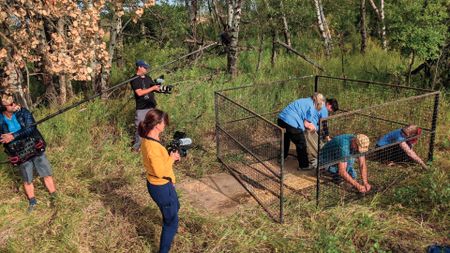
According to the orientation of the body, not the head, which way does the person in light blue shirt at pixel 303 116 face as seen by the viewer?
to the viewer's right

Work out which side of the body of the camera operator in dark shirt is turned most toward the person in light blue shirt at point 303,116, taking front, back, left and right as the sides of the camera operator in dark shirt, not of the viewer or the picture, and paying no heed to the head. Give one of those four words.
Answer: front

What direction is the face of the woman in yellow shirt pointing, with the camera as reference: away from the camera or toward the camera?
away from the camera

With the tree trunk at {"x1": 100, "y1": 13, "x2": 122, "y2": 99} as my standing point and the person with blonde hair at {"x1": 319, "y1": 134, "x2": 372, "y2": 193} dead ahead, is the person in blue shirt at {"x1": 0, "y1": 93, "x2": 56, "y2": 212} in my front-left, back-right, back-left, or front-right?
front-right

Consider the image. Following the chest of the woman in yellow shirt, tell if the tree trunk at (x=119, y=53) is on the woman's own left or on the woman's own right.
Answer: on the woman's own left

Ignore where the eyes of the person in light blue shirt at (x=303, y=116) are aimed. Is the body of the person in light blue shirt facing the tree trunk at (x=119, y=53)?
no

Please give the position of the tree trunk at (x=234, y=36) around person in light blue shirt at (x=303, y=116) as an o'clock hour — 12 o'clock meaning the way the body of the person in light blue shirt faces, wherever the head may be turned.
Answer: The tree trunk is roughly at 8 o'clock from the person in light blue shirt.

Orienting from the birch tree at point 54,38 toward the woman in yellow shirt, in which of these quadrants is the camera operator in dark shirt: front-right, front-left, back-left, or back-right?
front-left

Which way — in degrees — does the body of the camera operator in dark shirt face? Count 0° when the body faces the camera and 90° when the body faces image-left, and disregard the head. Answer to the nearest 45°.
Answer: approximately 315°

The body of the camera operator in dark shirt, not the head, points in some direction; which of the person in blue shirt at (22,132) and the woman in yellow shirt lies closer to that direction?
the woman in yellow shirt

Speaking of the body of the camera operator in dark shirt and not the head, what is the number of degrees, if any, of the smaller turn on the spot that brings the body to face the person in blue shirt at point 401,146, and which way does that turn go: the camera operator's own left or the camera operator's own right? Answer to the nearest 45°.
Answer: approximately 45° to the camera operator's own left

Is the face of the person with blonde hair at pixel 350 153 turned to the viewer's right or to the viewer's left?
to the viewer's right

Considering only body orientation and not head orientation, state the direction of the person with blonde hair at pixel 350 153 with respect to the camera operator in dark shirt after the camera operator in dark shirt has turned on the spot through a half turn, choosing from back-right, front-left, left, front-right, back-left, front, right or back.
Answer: back
